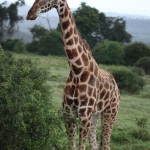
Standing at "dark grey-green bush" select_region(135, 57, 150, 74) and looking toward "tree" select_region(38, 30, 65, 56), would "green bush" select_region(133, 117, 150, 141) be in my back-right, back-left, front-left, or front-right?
back-left

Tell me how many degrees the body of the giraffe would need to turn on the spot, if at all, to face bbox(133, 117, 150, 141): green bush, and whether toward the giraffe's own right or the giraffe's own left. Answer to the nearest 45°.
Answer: approximately 180°

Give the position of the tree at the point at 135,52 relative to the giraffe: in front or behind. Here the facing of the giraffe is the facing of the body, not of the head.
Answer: behind

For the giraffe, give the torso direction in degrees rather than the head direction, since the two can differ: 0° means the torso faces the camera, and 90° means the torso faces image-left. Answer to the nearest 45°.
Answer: approximately 45°

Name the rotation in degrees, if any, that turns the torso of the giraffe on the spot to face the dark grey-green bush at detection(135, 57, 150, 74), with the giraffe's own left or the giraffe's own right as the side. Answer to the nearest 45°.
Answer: approximately 135° to the giraffe's own right

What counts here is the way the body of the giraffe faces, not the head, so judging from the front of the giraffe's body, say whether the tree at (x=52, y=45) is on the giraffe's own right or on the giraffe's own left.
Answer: on the giraffe's own right

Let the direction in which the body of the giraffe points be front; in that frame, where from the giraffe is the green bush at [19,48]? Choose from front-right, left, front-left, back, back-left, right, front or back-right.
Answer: back-right

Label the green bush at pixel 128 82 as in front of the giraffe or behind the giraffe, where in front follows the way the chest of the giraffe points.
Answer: behind

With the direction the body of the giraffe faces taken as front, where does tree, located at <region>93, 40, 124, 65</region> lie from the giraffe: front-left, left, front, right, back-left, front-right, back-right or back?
back-right
